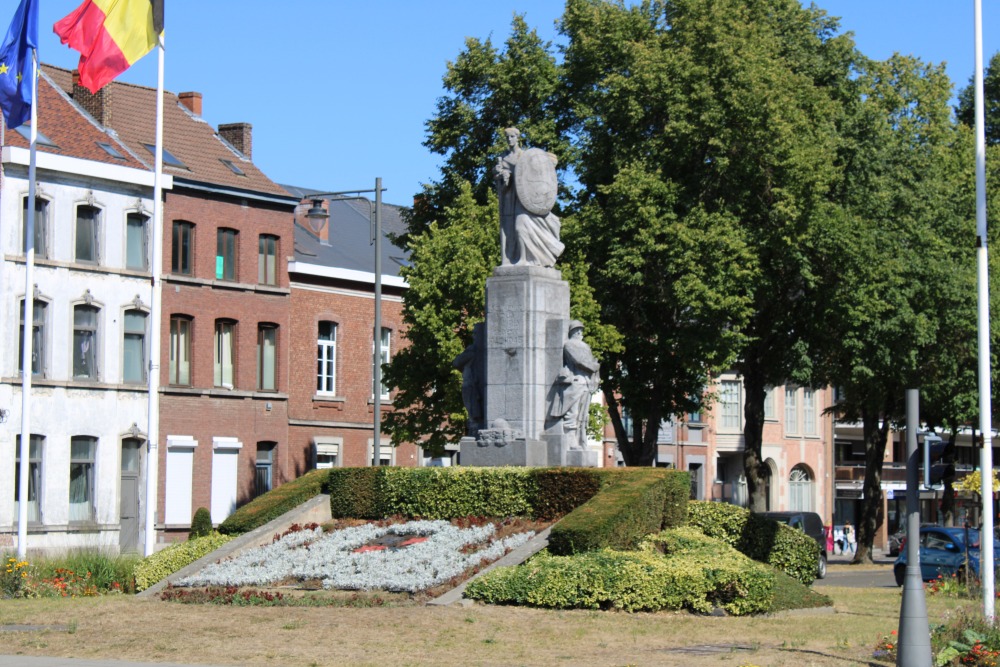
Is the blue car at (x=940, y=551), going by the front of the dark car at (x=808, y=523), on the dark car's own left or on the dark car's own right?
on the dark car's own left

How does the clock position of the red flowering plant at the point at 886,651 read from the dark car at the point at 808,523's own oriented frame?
The red flowering plant is roughly at 9 o'clock from the dark car.

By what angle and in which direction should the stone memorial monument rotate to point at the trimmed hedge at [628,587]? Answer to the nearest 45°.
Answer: approximately 45° to its left

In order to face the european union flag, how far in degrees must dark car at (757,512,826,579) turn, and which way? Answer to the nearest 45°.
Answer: approximately 45° to its left

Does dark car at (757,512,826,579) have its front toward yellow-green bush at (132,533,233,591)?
no

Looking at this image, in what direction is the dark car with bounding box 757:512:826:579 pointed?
to the viewer's left

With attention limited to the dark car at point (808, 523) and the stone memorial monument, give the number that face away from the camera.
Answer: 0

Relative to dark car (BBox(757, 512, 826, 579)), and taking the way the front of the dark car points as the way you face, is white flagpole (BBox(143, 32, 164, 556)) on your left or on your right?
on your left

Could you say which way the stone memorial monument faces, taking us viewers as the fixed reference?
facing the viewer and to the left of the viewer

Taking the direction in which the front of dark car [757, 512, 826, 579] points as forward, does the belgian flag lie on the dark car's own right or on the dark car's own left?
on the dark car's own left

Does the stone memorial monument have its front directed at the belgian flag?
no

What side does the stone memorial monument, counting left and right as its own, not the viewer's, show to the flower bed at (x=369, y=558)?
front
